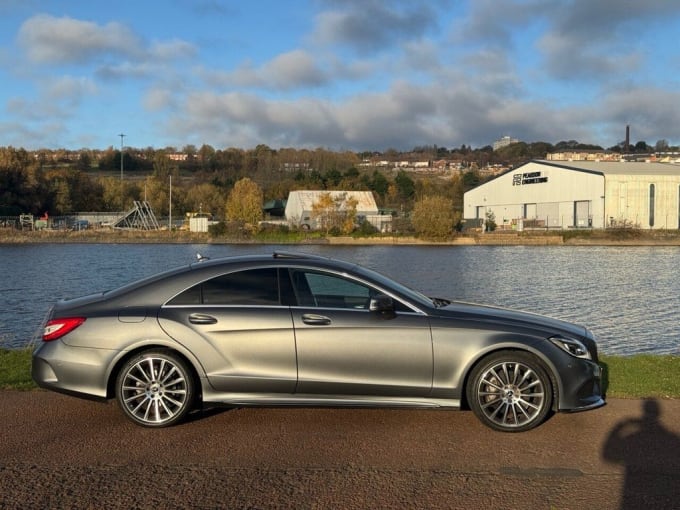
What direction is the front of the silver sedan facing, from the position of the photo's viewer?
facing to the right of the viewer
